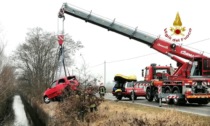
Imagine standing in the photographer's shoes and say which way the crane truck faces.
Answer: facing away from the viewer and to the left of the viewer
